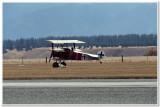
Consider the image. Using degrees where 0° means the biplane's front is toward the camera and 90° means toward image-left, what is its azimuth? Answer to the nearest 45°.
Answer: approximately 45°
